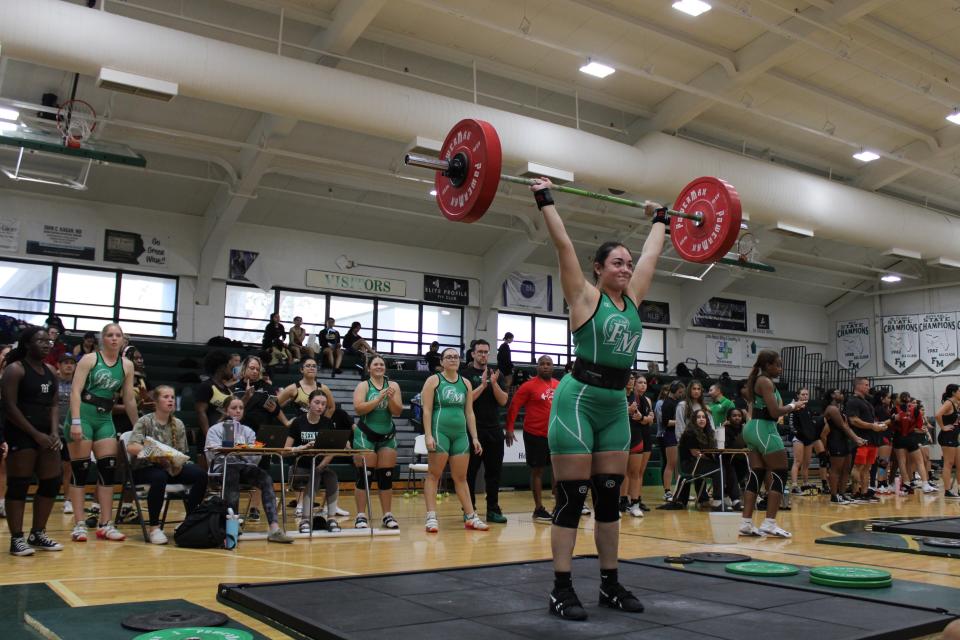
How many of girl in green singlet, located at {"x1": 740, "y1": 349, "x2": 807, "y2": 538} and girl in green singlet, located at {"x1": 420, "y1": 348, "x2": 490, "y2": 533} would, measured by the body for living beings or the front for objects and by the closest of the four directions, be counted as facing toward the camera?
1

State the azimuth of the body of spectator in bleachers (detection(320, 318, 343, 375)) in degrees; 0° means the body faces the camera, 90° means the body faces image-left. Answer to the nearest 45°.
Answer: approximately 315°

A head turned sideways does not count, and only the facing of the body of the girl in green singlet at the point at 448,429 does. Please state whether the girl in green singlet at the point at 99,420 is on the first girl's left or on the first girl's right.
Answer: on the first girl's right

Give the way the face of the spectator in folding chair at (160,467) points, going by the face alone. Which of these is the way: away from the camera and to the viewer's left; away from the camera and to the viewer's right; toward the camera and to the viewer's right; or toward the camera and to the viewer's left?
toward the camera and to the viewer's right

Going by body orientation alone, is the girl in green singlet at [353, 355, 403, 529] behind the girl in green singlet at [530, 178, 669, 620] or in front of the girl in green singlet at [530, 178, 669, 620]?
behind

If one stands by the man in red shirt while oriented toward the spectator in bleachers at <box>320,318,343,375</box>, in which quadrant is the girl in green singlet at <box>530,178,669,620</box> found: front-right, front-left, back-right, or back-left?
back-left

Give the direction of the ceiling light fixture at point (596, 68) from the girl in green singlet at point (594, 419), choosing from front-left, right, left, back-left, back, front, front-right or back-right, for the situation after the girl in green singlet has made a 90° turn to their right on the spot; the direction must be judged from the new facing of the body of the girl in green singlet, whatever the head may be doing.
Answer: back-right
